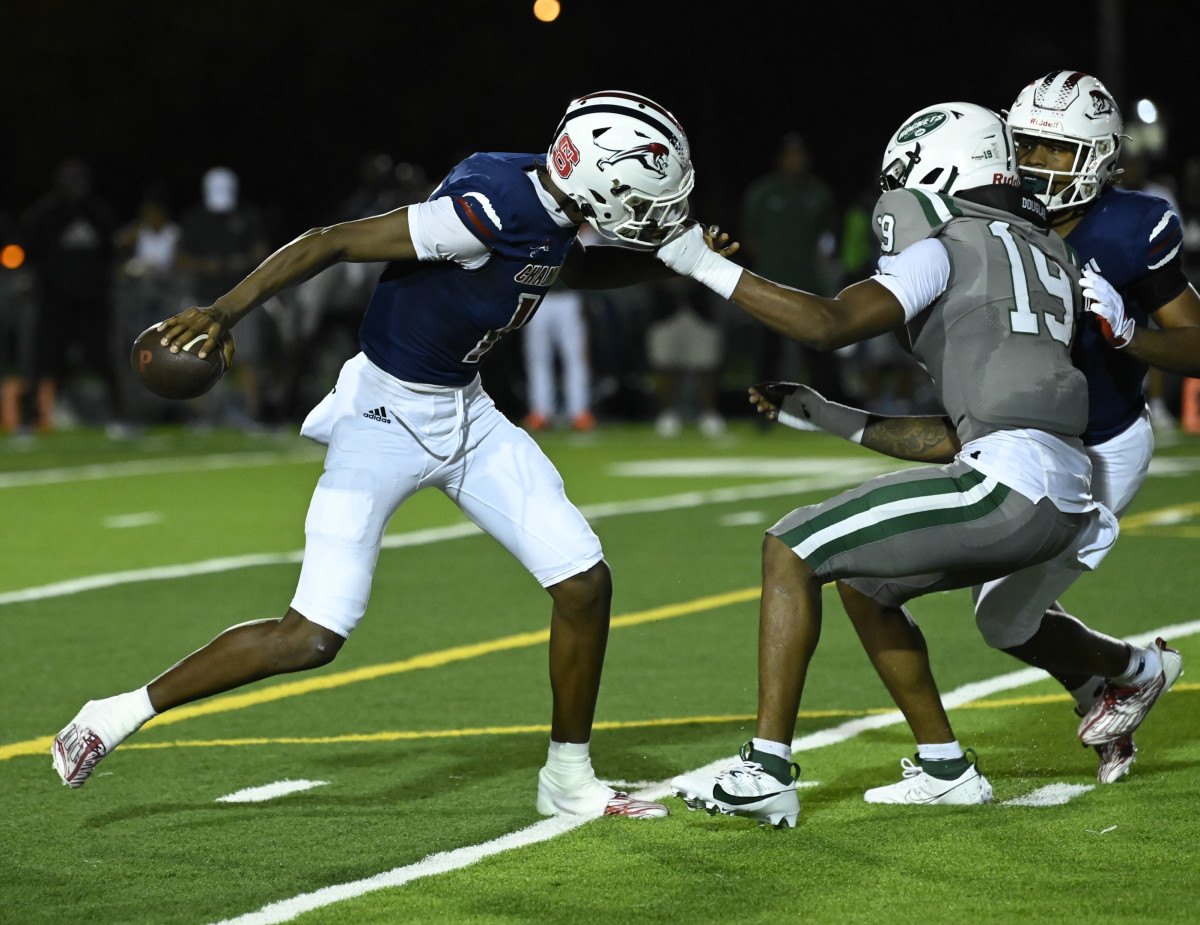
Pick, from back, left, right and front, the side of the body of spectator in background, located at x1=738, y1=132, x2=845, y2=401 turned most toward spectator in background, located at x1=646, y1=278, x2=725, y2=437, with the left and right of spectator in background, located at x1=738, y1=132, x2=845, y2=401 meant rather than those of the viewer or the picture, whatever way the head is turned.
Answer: right

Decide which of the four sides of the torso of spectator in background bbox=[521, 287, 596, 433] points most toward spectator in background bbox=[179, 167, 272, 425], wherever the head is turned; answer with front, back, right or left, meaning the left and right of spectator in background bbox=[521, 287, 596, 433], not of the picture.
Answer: right

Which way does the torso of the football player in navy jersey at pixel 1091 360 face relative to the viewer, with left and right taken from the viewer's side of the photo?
facing the viewer and to the left of the viewer

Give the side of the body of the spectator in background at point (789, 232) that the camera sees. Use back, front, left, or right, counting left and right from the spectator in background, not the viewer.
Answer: front

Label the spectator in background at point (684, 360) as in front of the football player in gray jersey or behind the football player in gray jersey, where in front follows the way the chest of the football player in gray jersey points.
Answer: in front

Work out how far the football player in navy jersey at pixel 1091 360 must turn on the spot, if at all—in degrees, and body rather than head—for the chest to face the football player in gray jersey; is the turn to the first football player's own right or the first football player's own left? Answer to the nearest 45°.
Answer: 0° — they already face them

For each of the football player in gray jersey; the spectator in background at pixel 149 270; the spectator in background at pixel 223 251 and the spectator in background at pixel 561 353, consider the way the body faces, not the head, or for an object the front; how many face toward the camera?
3

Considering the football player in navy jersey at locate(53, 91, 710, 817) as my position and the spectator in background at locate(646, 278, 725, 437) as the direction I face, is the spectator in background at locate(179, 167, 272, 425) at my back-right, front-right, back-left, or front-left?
front-left

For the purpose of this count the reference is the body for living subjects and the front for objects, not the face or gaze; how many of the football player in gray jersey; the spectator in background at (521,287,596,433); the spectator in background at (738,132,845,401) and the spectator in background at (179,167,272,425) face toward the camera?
3

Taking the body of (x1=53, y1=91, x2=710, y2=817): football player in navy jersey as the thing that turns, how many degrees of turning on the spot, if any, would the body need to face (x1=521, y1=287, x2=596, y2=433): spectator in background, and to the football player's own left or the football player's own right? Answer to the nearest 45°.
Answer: approximately 135° to the football player's own left

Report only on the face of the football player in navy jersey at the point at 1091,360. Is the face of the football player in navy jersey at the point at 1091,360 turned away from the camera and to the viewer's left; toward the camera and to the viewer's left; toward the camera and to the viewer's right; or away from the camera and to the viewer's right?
toward the camera and to the viewer's left

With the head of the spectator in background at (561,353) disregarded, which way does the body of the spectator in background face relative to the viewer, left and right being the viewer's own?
facing the viewer

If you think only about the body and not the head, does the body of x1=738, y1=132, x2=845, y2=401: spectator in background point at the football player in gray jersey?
yes
